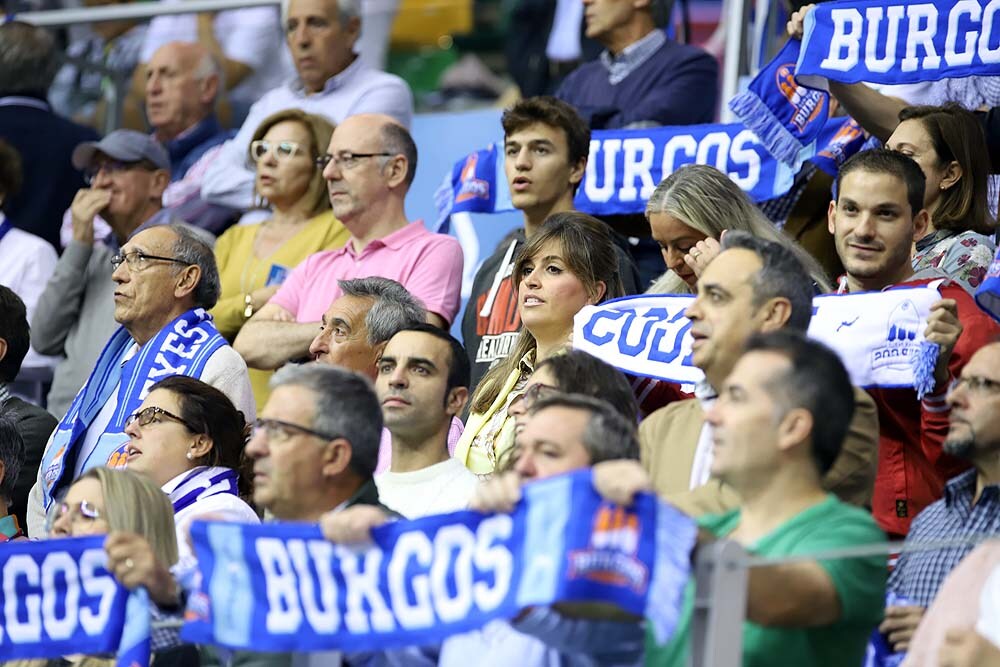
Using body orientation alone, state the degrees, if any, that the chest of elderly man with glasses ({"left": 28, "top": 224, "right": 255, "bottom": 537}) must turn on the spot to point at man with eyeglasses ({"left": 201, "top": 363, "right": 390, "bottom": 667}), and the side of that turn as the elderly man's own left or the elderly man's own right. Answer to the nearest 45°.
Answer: approximately 45° to the elderly man's own left

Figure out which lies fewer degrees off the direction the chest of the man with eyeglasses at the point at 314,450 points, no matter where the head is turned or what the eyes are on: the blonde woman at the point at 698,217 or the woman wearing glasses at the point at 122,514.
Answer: the woman wearing glasses

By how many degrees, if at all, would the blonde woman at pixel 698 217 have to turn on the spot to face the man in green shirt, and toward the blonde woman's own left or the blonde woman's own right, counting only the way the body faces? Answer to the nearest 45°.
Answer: approximately 45° to the blonde woman's own left

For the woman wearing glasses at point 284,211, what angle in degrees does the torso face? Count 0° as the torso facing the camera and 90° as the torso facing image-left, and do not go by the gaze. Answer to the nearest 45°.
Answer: approximately 45°

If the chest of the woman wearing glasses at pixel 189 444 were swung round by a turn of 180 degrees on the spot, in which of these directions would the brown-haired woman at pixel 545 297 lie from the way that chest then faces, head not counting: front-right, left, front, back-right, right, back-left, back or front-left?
front

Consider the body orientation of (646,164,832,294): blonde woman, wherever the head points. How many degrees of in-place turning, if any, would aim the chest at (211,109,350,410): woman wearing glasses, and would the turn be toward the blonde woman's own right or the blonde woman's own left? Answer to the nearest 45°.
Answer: approximately 90° to the blonde woman's own right

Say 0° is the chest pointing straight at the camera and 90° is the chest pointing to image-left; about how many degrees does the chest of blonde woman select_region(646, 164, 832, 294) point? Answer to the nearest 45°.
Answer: approximately 45°
